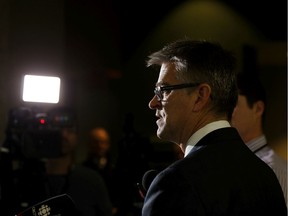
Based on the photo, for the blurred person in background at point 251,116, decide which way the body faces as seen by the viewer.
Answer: to the viewer's left

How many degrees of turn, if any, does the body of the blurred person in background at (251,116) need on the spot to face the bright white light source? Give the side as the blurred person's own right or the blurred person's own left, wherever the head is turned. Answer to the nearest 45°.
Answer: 0° — they already face it

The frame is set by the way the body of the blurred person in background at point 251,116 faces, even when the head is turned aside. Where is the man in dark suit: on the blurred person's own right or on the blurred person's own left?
on the blurred person's own left

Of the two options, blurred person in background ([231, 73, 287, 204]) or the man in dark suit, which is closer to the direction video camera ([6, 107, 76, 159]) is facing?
the man in dark suit

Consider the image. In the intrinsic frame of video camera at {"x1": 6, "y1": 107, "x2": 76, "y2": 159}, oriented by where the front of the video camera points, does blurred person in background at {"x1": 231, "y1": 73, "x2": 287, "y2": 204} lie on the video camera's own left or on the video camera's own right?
on the video camera's own left

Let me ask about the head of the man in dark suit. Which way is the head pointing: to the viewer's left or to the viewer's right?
to the viewer's left

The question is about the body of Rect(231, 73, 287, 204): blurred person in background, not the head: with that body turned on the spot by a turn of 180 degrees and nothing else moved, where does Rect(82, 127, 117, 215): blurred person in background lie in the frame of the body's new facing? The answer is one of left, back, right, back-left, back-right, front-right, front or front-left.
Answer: back-left

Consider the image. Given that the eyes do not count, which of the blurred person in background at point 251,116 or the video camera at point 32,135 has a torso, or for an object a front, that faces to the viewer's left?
the blurred person in background
